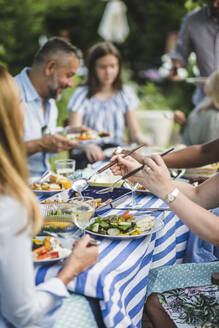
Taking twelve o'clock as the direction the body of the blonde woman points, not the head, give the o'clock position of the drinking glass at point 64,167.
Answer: The drinking glass is roughly at 11 o'clock from the blonde woman.

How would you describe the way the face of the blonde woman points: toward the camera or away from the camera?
away from the camera

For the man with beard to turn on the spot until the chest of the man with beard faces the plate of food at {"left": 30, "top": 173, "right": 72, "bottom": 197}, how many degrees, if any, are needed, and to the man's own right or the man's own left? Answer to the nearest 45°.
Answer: approximately 45° to the man's own right

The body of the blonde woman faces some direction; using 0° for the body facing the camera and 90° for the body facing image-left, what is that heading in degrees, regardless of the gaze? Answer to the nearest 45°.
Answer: approximately 225°

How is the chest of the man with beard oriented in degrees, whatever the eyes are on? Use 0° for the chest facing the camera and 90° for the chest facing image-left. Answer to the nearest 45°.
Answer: approximately 315°

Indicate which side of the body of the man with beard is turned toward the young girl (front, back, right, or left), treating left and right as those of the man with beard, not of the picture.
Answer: left

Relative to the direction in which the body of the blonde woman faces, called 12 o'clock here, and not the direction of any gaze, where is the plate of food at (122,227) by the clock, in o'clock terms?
The plate of food is roughly at 12 o'clock from the blonde woman.

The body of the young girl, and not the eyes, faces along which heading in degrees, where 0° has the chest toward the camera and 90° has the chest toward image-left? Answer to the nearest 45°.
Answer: approximately 0°

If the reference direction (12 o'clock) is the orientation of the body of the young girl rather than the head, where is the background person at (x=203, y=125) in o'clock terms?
The background person is roughly at 10 o'clock from the young girl.

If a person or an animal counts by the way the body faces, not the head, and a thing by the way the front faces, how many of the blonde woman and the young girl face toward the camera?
1

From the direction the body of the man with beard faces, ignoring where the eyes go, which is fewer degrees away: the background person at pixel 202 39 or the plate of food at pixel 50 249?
the plate of food

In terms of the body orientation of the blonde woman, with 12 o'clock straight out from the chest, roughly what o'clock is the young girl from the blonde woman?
The young girl is roughly at 11 o'clock from the blonde woman.
